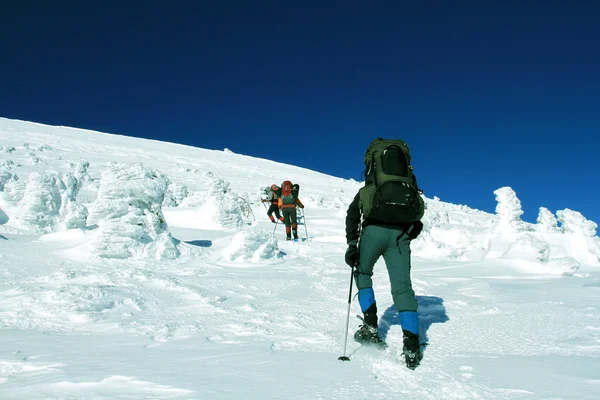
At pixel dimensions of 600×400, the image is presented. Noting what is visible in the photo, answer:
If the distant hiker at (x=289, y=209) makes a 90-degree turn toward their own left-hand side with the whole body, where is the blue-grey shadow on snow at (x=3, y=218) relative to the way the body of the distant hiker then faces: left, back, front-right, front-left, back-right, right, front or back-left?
front-left

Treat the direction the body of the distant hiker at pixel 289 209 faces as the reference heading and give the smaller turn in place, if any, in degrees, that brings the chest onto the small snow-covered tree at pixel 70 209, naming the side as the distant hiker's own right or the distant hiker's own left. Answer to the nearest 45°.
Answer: approximately 135° to the distant hiker's own left

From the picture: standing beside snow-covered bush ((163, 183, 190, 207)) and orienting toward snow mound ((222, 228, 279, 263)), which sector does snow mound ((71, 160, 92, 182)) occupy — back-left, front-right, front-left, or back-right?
back-right

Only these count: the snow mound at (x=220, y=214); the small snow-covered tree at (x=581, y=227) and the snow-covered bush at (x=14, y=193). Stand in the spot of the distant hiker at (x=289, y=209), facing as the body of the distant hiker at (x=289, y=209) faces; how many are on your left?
2

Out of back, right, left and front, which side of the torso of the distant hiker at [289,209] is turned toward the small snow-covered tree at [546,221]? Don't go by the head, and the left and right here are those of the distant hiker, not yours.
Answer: right

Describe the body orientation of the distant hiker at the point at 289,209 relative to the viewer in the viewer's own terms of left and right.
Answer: facing away from the viewer

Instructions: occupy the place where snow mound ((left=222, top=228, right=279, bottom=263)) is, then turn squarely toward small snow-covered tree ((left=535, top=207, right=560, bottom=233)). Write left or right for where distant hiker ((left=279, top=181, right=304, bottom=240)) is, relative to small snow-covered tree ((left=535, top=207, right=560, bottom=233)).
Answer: left

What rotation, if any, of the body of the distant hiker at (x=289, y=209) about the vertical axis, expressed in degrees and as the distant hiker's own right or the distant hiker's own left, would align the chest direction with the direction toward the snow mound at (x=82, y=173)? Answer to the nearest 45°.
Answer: approximately 45° to the distant hiker's own left

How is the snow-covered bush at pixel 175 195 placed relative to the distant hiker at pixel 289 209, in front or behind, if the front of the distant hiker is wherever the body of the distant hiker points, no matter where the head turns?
in front

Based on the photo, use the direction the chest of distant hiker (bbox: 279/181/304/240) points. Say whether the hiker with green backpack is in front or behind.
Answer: behind

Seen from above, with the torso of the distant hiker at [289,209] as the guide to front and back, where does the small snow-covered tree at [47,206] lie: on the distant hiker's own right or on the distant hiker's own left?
on the distant hiker's own left
